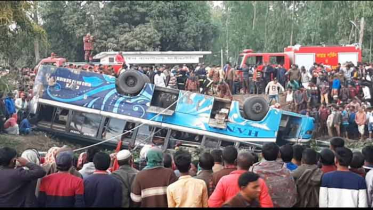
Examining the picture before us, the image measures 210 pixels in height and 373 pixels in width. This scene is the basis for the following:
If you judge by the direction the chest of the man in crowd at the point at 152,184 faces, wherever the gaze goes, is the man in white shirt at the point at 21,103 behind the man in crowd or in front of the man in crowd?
in front

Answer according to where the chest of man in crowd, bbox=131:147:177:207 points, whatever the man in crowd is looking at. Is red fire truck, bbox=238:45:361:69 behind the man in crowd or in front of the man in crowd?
in front

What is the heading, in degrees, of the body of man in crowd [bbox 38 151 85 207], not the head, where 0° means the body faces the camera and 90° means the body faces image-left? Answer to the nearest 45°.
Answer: approximately 180°

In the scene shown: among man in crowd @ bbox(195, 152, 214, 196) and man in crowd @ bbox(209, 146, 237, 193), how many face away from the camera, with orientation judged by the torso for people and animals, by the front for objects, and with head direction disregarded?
2

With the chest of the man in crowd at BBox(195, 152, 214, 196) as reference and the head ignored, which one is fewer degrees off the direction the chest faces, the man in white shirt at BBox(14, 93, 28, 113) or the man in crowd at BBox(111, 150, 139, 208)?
the man in white shirt

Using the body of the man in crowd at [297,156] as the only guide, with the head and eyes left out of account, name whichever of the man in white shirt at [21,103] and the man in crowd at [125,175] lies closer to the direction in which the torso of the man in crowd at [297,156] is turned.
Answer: the man in white shirt

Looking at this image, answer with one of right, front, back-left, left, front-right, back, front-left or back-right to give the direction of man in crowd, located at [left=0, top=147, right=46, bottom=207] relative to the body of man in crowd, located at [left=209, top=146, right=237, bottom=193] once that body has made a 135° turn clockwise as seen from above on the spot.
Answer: back-right

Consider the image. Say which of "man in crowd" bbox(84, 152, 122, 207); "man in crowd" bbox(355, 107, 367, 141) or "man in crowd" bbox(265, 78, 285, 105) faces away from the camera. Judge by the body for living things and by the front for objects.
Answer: "man in crowd" bbox(84, 152, 122, 207)

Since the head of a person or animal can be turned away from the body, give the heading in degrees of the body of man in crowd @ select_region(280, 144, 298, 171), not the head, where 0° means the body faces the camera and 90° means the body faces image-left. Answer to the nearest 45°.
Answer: approximately 180°

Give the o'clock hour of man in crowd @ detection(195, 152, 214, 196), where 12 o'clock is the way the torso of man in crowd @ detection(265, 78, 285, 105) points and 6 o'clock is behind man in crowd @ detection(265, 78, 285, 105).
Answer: man in crowd @ detection(195, 152, 214, 196) is roughly at 12 o'clock from man in crowd @ detection(265, 78, 285, 105).

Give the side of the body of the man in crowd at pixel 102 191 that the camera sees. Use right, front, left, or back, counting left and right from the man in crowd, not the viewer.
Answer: back

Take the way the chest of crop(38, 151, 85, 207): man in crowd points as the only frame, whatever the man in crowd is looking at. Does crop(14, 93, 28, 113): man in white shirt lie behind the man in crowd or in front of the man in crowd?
in front

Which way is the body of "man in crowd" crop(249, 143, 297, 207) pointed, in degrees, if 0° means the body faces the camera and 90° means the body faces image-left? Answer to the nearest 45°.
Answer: approximately 180°

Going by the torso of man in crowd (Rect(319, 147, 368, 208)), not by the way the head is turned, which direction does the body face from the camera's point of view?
away from the camera

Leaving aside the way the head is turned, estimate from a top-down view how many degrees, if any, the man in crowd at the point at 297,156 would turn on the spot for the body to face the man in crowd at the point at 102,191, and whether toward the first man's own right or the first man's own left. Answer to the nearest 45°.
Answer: approximately 135° to the first man's own left
